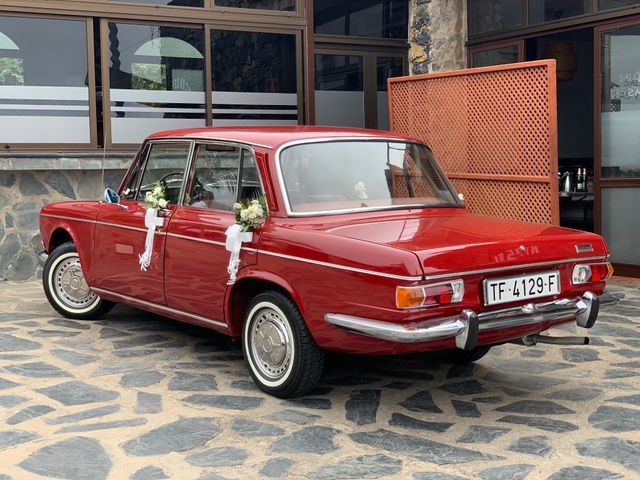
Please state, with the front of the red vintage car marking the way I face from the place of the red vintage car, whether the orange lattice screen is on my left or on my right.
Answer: on my right

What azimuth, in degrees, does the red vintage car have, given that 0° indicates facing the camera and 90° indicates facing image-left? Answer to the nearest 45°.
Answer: approximately 135°
